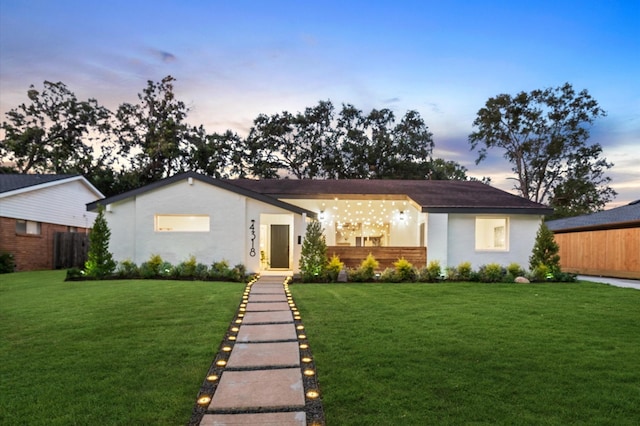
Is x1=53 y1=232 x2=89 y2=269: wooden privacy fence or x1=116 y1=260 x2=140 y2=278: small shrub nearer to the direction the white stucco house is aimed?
the small shrub

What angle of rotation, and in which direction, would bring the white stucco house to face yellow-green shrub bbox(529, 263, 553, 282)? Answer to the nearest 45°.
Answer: approximately 90° to its left

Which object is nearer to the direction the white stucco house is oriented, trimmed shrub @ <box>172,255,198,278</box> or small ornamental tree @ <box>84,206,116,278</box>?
the trimmed shrub

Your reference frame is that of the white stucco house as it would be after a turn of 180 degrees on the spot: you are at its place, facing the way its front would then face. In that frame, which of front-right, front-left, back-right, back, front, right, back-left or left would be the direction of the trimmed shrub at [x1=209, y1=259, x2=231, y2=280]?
back

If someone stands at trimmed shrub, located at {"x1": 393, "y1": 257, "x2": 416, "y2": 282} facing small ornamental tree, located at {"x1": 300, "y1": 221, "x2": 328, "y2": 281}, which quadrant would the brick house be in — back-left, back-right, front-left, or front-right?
front-right

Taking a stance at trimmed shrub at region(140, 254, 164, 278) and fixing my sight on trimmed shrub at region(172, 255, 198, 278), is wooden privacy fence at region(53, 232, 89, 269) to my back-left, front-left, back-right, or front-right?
back-left

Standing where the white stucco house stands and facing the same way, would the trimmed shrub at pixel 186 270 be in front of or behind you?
in front

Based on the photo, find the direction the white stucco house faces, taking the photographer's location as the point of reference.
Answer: facing the viewer

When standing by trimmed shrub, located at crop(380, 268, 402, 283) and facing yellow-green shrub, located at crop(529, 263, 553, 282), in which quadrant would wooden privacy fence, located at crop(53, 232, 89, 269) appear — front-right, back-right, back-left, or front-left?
back-left

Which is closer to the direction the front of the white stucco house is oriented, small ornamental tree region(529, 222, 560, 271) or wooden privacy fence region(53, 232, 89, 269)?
the small ornamental tree
